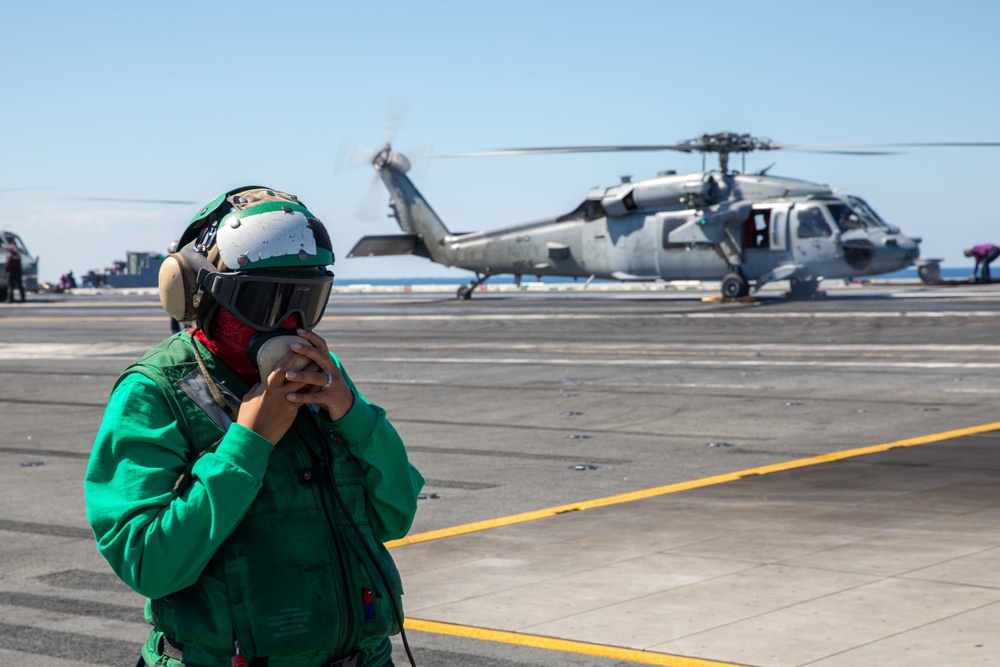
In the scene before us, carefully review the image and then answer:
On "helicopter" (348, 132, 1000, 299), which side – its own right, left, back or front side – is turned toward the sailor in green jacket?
right

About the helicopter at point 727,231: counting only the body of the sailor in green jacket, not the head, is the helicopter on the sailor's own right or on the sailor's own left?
on the sailor's own left

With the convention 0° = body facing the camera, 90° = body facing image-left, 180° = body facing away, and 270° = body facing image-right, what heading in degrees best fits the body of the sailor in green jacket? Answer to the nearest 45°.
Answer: approximately 315°

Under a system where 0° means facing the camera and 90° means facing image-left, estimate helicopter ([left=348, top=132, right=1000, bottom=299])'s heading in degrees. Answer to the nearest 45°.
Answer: approximately 270°
